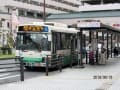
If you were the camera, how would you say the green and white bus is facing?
facing the viewer and to the left of the viewer
